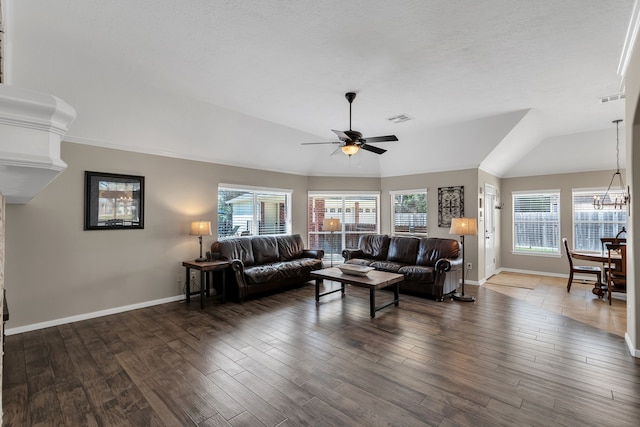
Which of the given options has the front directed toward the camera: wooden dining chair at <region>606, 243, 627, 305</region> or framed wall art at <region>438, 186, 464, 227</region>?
the framed wall art

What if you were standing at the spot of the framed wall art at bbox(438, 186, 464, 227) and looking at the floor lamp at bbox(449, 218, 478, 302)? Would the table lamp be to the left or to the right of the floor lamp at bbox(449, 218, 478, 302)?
right

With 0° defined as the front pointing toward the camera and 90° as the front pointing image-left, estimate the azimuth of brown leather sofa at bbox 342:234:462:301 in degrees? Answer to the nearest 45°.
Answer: approximately 45°

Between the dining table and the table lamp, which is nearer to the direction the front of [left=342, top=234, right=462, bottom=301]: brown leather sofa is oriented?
the table lamp

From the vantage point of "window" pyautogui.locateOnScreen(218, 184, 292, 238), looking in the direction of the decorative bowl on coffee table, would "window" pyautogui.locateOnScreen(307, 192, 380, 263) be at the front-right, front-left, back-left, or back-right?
front-left

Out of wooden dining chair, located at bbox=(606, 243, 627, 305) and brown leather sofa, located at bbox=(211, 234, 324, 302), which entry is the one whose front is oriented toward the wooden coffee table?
the brown leather sofa

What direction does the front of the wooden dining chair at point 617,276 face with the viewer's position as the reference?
facing away from the viewer and to the left of the viewer

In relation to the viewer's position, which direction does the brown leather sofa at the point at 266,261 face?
facing the viewer and to the right of the viewer

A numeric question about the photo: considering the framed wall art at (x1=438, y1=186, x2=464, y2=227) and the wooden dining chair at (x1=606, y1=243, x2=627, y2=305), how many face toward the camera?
1

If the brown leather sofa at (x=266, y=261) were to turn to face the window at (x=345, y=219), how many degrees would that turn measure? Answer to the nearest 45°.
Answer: approximately 90° to its left

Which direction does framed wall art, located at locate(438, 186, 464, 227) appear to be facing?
toward the camera

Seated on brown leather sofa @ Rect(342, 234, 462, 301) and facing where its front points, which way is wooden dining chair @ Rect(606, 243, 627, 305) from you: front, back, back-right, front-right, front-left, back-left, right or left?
back-left

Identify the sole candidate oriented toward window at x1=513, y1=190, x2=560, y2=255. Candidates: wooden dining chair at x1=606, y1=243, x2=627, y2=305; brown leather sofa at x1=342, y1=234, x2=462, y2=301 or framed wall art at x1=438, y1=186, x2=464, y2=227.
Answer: the wooden dining chair

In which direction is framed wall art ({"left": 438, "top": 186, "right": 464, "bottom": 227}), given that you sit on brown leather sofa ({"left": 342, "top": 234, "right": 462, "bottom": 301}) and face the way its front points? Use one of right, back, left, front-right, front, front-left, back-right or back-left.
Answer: back

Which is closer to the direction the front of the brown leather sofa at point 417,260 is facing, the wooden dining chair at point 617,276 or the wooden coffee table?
the wooden coffee table
